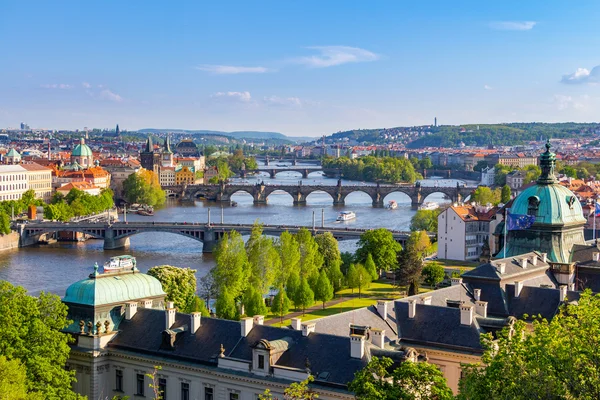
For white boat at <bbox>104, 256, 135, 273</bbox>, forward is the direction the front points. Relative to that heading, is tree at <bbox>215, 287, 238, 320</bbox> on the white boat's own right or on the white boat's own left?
on the white boat's own left
